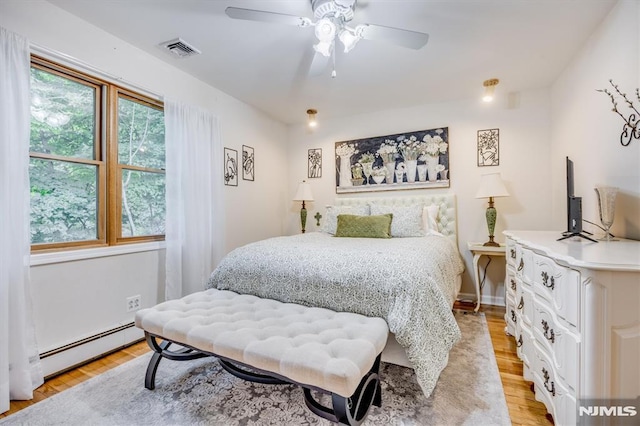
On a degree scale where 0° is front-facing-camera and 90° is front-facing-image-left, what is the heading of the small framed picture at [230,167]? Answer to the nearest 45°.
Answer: approximately 315°

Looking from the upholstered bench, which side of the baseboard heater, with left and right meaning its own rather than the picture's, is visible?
front

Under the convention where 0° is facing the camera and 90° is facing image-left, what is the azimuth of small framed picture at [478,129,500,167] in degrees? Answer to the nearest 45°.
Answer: approximately 0°

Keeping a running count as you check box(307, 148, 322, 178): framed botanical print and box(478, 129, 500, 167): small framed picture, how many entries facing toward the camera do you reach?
2

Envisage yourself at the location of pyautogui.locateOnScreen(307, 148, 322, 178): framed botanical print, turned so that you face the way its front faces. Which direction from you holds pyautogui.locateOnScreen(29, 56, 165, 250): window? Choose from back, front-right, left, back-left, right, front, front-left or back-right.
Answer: front-right

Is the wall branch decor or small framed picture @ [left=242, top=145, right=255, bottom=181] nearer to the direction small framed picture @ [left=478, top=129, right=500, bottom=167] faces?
the wall branch decor

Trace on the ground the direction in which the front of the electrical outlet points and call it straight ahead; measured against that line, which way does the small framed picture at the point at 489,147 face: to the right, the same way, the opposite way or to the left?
to the right

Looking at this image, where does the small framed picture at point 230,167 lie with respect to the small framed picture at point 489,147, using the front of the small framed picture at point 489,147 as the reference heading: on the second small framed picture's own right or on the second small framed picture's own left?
on the second small framed picture's own right

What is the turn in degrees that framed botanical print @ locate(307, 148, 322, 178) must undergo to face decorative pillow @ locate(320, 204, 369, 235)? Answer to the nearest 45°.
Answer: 0° — it already faces it

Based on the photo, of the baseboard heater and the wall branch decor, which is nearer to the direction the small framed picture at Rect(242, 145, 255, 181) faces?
the wall branch decor

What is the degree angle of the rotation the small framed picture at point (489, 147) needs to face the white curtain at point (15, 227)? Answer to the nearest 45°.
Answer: approximately 45° to its right

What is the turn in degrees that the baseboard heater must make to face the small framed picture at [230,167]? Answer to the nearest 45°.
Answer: approximately 90° to its left

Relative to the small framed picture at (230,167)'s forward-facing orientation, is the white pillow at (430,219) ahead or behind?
ahead

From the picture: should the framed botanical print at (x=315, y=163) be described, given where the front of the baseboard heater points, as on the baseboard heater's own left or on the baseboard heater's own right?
on the baseboard heater's own left

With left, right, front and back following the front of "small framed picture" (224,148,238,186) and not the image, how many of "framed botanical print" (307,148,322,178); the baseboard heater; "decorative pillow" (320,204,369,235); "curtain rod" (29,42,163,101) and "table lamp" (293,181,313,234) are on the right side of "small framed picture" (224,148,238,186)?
2

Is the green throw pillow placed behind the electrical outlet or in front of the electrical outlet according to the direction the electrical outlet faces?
in front

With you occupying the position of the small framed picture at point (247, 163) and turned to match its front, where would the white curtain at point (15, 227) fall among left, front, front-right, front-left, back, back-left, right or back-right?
right
